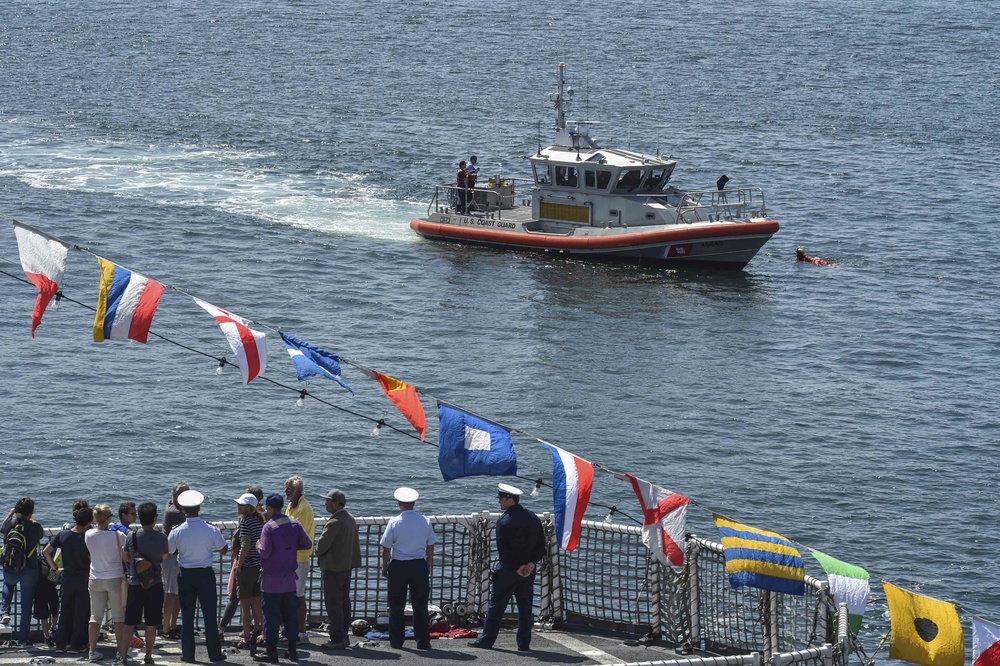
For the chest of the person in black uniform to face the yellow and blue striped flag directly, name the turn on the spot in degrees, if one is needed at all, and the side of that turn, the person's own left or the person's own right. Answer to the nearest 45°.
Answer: approximately 135° to the person's own right

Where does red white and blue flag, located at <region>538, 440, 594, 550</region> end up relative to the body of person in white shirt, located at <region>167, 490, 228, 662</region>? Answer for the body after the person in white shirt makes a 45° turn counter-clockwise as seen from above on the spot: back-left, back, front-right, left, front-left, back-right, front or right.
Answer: back-right

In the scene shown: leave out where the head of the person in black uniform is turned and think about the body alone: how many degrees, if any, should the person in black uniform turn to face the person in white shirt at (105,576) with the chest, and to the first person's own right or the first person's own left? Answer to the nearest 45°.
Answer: approximately 45° to the first person's own left

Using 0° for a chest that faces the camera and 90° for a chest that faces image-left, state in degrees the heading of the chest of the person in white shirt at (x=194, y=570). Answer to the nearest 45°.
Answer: approximately 180°

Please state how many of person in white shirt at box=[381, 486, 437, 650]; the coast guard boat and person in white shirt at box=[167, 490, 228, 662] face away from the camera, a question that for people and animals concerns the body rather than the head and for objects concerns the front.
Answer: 2

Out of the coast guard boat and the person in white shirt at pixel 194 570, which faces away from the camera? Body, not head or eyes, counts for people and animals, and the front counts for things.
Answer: the person in white shirt

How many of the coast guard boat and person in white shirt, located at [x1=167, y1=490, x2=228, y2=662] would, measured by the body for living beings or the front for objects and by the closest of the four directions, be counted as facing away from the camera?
1

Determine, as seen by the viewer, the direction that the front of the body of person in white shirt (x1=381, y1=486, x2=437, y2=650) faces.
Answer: away from the camera

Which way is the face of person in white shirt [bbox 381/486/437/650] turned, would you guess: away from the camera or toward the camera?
away from the camera

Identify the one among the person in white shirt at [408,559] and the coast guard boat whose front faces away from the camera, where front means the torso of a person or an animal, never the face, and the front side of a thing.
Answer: the person in white shirt

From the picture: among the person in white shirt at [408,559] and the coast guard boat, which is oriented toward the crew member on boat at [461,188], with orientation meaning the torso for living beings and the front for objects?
the person in white shirt

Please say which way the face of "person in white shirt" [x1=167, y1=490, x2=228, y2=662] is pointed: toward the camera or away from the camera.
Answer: away from the camera
